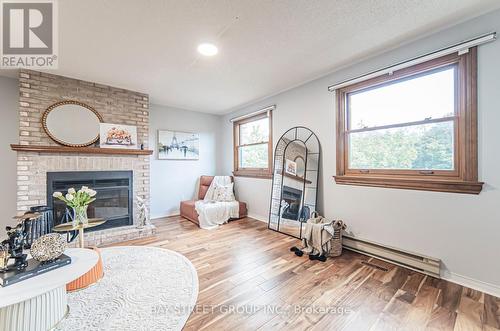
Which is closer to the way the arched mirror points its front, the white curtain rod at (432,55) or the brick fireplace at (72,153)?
the brick fireplace

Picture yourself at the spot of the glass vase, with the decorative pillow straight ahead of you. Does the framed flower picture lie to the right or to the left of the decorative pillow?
left

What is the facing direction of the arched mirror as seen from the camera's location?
facing the viewer and to the left of the viewer

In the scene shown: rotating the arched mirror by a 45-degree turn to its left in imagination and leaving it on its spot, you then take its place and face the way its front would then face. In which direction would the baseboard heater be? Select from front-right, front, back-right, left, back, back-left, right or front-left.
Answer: front-left

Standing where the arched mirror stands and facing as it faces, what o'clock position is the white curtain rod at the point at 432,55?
The white curtain rod is roughly at 9 o'clock from the arched mirror.

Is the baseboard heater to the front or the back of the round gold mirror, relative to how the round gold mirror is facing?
to the front

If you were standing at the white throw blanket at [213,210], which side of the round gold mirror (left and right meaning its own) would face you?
left

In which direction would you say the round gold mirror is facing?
toward the camera

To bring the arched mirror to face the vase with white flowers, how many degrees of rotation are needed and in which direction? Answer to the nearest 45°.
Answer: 0° — it already faces it

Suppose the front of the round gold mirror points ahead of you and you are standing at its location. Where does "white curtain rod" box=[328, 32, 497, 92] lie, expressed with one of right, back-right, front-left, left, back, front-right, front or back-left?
front-left

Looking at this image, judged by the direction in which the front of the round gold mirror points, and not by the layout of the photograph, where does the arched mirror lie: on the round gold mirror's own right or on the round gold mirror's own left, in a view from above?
on the round gold mirror's own left

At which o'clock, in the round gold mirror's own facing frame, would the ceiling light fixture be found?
The ceiling light fixture is roughly at 11 o'clock from the round gold mirror.

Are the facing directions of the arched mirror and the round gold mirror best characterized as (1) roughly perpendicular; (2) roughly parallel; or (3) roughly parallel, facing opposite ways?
roughly perpendicular

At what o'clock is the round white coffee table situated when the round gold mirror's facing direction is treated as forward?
The round white coffee table is roughly at 12 o'clock from the round gold mirror.

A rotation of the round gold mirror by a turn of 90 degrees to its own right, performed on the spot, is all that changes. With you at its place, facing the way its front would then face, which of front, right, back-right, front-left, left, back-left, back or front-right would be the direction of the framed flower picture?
back

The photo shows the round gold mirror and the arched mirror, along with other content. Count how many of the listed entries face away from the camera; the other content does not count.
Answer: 0

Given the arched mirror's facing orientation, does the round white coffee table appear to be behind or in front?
in front

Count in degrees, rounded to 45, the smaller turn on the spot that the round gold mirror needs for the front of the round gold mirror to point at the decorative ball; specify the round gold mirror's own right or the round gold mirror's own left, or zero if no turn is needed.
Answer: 0° — it already faces it

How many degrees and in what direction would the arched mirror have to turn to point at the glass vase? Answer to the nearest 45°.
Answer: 0° — it already faces it
